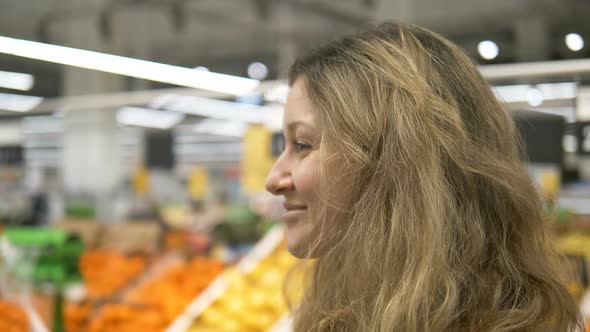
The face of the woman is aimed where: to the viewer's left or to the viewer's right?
to the viewer's left

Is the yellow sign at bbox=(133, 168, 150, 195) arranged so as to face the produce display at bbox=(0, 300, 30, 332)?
yes

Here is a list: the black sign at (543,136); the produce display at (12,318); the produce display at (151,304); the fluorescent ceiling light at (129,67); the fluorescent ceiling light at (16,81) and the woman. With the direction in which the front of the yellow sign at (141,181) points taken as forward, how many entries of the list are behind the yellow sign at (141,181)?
0

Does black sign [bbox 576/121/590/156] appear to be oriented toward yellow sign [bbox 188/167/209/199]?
no

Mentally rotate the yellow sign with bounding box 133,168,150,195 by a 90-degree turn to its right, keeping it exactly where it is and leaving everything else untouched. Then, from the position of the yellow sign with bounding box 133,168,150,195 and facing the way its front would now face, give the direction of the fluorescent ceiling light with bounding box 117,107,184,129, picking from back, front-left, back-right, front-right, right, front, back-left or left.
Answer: left

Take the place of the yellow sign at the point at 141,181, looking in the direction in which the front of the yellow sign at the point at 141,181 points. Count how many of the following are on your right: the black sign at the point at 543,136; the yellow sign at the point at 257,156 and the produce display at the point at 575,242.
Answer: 0

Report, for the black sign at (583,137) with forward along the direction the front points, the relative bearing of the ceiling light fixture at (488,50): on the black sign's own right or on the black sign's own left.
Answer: on the black sign's own right

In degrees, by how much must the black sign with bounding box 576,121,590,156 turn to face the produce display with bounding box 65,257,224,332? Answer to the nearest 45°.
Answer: approximately 45° to its right

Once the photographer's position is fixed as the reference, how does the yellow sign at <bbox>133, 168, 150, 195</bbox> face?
facing the viewer
